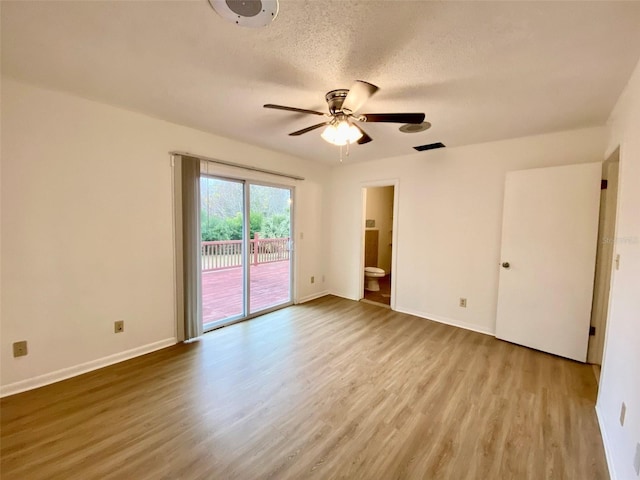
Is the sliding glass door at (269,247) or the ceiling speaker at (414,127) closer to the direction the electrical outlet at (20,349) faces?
the ceiling speaker

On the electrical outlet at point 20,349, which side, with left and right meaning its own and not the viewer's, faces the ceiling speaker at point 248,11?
front

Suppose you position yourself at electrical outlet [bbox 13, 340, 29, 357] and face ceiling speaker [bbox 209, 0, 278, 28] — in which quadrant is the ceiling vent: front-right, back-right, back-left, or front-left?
front-left

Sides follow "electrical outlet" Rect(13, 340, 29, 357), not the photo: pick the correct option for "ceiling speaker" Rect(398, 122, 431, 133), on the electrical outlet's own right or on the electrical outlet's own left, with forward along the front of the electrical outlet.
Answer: on the electrical outlet's own left

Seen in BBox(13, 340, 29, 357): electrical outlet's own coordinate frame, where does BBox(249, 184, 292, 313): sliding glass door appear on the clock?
The sliding glass door is roughly at 9 o'clock from the electrical outlet.

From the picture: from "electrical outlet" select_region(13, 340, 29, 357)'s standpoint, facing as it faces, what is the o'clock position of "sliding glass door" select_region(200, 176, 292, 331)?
The sliding glass door is roughly at 9 o'clock from the electrical outlet.

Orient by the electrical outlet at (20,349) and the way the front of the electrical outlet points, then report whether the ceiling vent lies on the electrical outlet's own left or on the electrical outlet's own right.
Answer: on the electrical outlet's own left

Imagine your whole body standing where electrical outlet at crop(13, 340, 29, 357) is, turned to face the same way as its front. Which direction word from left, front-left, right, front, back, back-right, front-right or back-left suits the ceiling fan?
front-left

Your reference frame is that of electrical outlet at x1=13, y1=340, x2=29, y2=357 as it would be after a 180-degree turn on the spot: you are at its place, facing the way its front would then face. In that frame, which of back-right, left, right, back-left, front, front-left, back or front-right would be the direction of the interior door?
back-right
